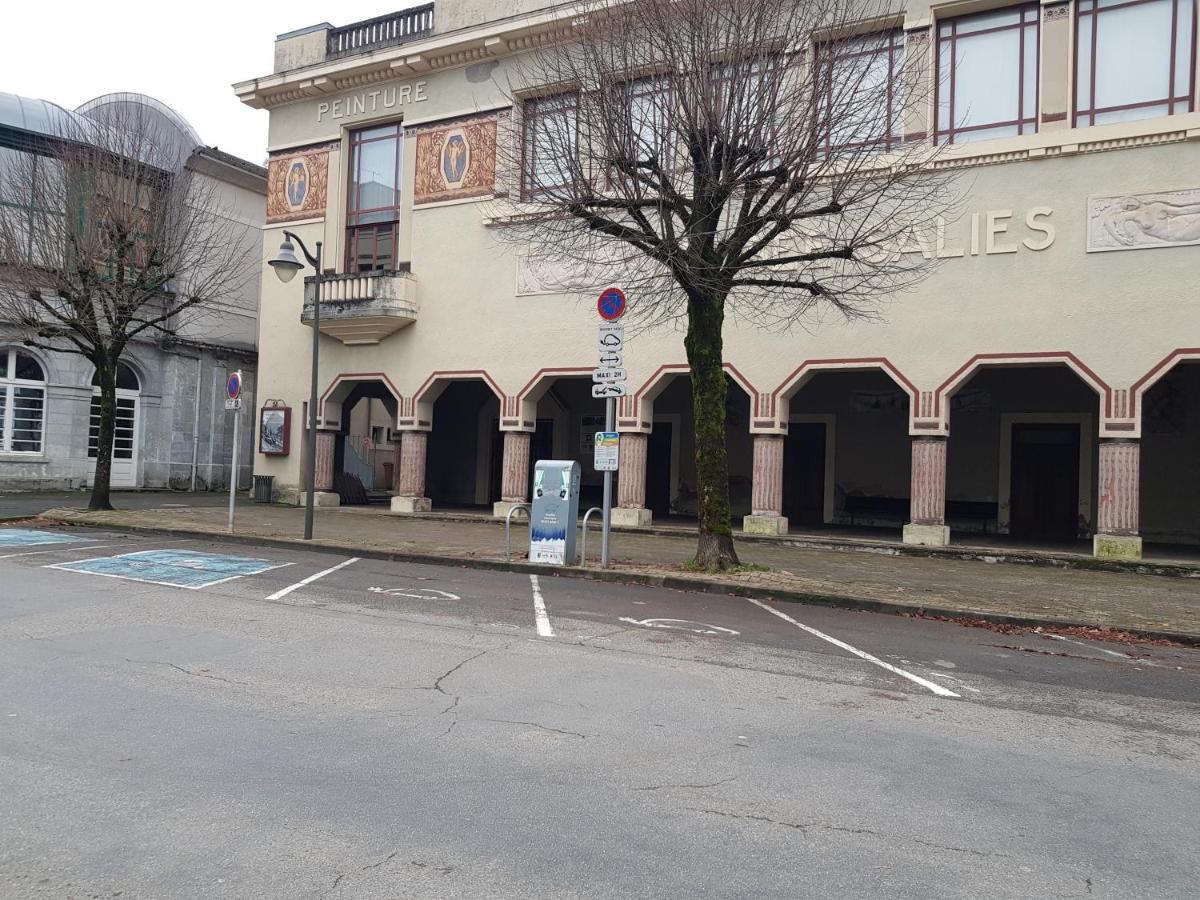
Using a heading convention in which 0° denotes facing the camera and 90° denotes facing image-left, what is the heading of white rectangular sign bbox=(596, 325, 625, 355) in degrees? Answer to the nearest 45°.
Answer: approximately 0°

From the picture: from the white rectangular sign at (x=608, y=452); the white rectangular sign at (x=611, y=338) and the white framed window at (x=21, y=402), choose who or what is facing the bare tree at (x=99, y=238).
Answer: the white framed window

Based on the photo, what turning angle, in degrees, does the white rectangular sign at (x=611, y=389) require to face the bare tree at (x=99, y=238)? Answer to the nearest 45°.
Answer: approximately 135° to its right

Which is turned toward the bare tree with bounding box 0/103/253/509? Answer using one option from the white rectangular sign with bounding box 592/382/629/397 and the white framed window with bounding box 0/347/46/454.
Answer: the white framed window
